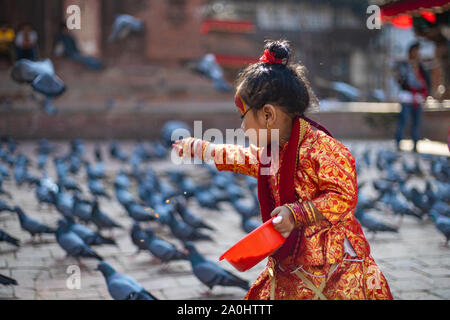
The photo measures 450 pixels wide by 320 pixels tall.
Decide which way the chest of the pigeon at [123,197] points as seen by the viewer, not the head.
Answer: to the viewer's left

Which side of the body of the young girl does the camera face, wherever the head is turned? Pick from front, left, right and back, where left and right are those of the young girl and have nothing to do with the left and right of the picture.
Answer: left

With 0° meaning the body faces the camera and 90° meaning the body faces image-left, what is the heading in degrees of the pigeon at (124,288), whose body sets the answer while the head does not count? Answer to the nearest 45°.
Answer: approximately 90°

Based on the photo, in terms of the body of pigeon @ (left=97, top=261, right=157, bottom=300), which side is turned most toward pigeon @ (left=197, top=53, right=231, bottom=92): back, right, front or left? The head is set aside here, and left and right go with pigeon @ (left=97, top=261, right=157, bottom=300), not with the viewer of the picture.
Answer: right

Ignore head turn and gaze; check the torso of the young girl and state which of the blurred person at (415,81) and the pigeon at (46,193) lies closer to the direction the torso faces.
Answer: the pigeon

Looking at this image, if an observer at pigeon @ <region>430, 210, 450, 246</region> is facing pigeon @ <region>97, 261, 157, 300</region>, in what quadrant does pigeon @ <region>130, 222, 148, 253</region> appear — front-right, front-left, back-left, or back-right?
front-right
